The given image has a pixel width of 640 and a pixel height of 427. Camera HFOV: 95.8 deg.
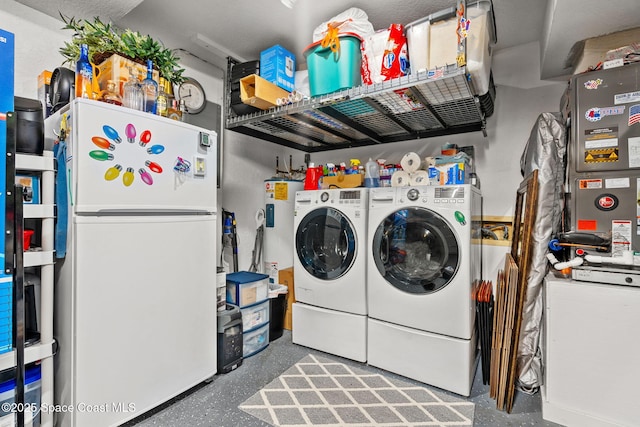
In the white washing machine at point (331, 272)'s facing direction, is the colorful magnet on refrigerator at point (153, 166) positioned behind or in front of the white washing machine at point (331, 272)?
in front

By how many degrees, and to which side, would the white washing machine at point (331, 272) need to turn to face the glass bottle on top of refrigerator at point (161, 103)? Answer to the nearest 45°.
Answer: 0° — it already faces it

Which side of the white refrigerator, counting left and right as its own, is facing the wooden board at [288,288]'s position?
left

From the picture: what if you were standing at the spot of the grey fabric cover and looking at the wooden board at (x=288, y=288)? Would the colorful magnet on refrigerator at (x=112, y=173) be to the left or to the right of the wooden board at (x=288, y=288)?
left

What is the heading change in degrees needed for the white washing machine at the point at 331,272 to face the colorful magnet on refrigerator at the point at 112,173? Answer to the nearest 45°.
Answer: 0° — it already faces it

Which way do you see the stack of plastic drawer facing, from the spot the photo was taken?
facing the viewer and to the right of the viewer

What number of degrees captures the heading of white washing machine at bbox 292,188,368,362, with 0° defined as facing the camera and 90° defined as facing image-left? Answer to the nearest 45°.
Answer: approximately 45°
